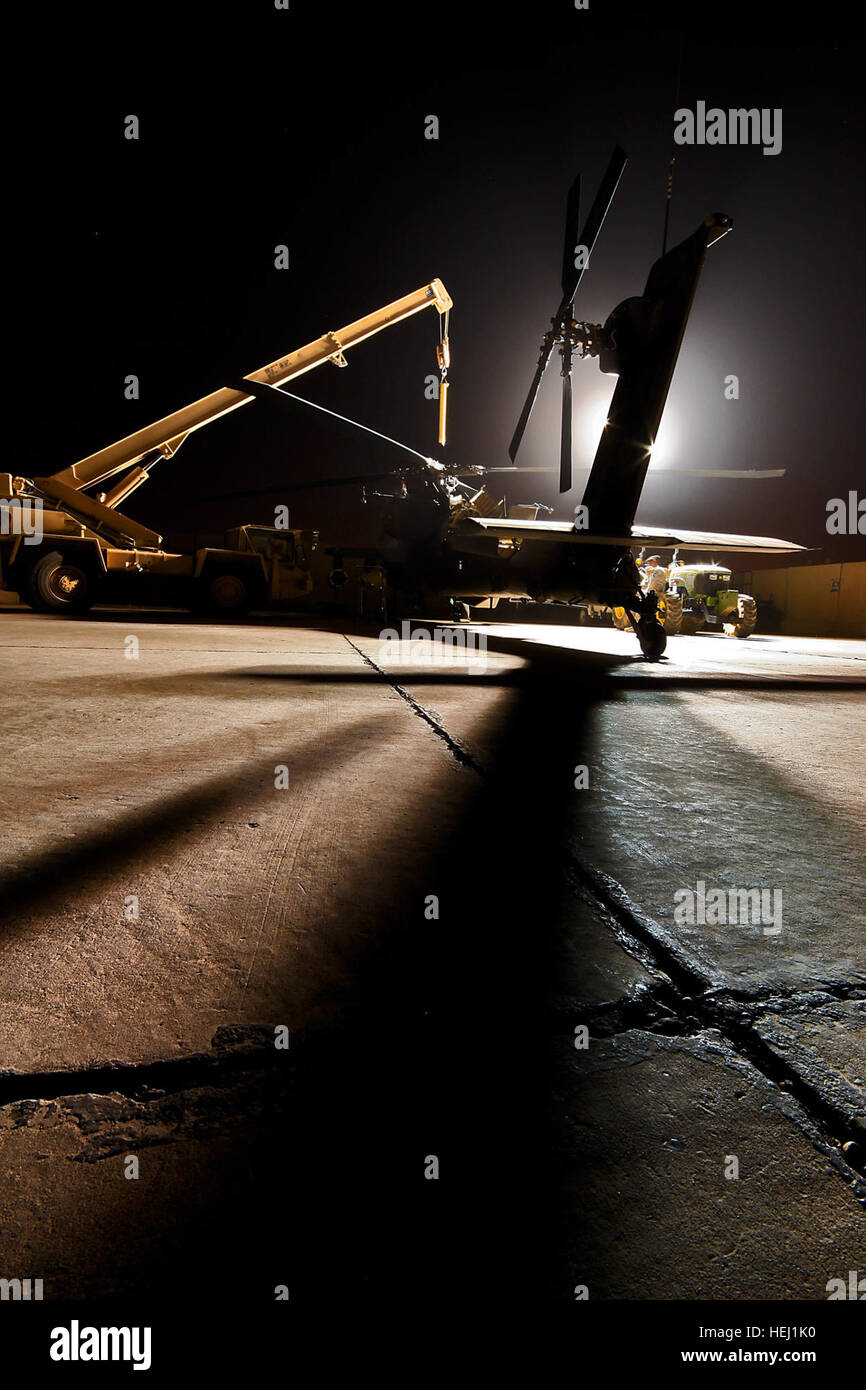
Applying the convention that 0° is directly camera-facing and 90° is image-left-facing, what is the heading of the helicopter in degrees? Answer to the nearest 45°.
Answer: approximately 135°

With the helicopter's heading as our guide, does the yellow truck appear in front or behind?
in front

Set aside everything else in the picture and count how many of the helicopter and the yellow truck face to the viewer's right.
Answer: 1

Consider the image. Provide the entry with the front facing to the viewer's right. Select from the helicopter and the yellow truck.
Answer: the yellow truck

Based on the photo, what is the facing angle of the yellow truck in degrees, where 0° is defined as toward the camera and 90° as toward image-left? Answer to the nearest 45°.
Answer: approximately 270°

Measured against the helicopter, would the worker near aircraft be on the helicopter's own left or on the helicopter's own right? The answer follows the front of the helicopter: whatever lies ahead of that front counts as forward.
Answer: on the helicopter's own right
